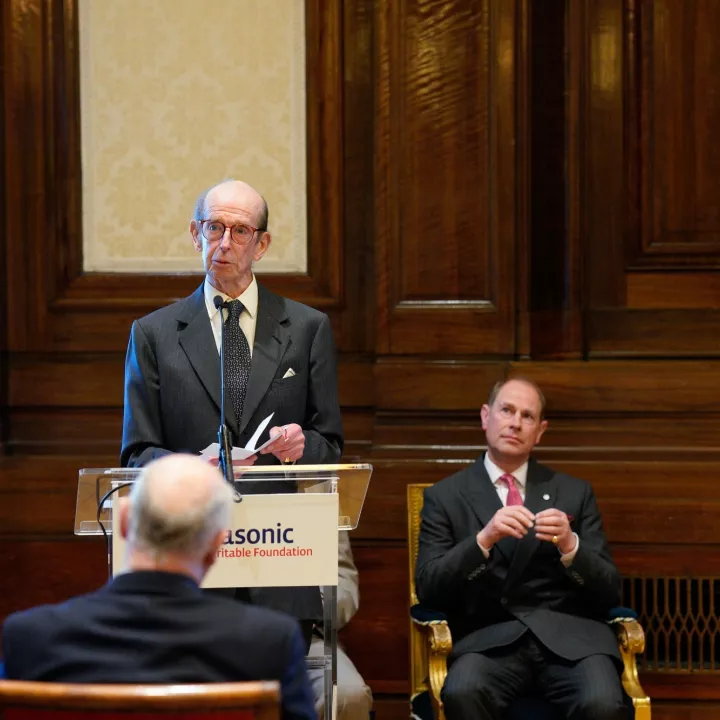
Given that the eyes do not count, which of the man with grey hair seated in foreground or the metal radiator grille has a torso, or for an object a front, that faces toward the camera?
the metal radiator grille

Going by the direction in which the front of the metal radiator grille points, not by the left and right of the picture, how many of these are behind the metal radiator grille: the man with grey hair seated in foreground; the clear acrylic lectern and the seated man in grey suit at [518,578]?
0

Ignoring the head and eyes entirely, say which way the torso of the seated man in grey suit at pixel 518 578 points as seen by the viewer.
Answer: toward the camera

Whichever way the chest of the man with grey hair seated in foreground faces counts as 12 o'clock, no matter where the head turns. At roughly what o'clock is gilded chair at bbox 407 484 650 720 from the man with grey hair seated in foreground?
The gilded chair is roughly at 1 o'clock from the man with grey hair seated in foreground.

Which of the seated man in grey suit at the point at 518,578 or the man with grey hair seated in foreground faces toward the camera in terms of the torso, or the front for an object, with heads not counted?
the seated man in grey suit

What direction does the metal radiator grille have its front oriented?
toward the camera

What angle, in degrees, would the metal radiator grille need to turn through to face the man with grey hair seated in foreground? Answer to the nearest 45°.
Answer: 0° — it already faces them

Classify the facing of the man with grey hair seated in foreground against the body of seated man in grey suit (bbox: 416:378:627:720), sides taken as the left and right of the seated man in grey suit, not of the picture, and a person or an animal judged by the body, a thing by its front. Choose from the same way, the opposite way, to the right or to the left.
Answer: the opposite way

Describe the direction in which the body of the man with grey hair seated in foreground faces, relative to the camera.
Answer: away from the camera

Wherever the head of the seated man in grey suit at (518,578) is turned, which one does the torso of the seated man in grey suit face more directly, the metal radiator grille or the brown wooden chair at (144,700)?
the brown wooden chair

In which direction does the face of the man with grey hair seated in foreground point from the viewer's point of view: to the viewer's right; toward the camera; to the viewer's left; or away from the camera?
away from the camera

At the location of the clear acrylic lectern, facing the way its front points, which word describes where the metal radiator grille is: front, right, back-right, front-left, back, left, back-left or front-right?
back-left

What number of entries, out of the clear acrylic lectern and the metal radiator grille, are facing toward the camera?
2

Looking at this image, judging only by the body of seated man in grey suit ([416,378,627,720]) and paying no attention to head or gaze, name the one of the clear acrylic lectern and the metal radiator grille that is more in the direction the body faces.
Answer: the clear acrylic lectern

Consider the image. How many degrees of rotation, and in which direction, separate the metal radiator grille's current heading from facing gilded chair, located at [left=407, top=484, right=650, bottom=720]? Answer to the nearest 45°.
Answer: approximately 45° to its right

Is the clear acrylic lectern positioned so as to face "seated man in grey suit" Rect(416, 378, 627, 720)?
no

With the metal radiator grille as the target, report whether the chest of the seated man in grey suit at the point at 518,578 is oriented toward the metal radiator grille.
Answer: no

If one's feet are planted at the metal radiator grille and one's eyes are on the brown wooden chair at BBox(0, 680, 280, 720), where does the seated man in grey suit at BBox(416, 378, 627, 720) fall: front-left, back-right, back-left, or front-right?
front-right

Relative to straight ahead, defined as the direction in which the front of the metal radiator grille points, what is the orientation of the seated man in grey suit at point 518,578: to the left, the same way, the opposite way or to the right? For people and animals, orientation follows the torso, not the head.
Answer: the same way

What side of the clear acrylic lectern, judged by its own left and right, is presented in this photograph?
front
